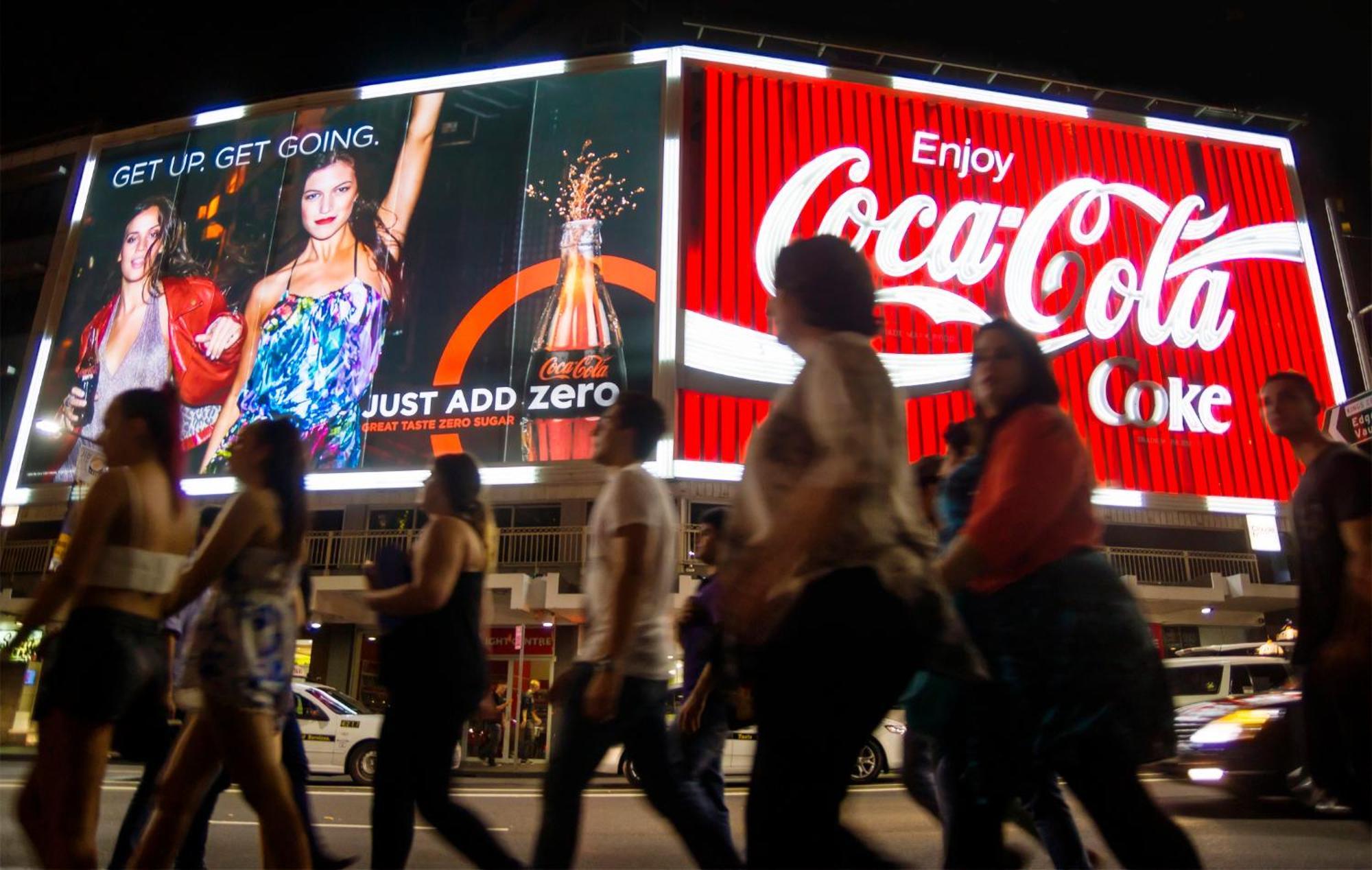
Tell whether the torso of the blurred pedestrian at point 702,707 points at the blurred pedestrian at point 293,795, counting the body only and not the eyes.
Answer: yes

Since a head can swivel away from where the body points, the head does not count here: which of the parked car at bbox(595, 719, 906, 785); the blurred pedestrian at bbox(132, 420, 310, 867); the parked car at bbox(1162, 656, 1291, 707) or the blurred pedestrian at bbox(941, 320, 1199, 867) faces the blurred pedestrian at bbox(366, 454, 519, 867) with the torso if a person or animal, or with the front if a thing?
the blurred pedestrian at bbox(941, 320, 1199, 867)

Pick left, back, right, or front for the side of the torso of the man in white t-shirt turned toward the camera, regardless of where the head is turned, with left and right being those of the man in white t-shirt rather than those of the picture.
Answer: left

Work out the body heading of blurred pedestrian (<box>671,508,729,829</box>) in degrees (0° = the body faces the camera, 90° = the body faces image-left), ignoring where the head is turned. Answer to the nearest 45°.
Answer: approximately 90°

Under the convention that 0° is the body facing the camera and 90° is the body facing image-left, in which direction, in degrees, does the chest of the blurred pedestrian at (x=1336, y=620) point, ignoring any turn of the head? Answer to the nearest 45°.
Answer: approximately 45°

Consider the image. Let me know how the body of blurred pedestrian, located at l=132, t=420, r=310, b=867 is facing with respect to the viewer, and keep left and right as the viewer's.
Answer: facing to the left of the viewer

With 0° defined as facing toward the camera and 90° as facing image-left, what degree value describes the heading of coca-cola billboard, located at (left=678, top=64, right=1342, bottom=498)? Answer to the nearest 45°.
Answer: approximately 315°

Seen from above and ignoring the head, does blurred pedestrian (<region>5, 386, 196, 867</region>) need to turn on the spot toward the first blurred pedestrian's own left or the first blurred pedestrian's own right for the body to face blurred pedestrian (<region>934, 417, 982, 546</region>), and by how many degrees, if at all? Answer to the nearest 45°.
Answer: approximately 180°

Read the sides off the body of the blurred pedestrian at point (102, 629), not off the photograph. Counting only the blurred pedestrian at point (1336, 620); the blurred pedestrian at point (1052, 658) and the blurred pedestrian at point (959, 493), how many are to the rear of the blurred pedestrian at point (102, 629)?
3
